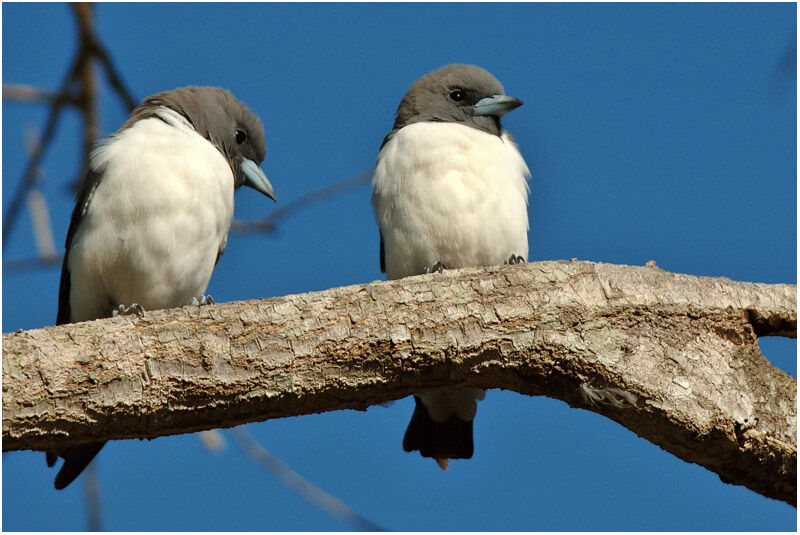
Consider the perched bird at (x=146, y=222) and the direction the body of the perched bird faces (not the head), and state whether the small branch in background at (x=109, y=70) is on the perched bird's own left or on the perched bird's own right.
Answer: on the perched bird's own right

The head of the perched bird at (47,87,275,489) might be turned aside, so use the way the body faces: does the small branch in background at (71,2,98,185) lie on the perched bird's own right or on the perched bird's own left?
on the perched bird's own right

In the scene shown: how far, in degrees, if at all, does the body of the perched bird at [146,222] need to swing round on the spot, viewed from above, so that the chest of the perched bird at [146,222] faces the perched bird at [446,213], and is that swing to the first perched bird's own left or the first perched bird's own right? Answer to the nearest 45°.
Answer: approximately 45° to the first perched bird's own left

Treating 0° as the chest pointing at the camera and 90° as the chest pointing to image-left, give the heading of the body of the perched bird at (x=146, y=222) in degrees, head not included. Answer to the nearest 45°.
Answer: approximately 315°
